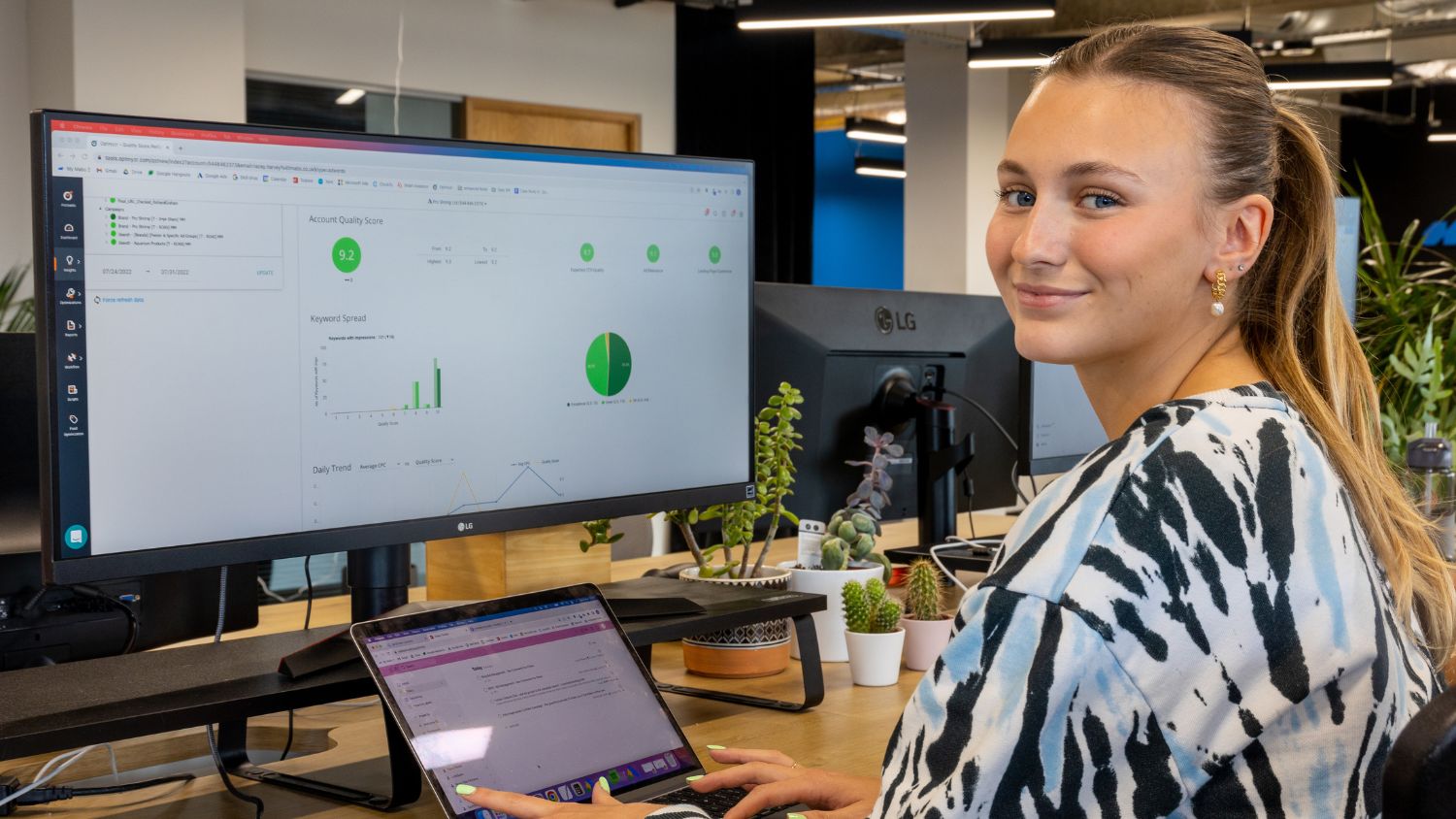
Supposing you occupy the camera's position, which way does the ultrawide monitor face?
facing the viewer and to the right of the viewer

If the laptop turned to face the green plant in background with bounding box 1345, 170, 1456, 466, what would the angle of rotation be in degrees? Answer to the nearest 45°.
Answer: approximately 90° to its left

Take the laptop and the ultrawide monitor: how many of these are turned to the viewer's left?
0

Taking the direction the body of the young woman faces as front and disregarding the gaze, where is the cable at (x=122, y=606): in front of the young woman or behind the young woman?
in front

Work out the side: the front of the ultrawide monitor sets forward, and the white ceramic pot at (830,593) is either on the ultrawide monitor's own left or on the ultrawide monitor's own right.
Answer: on the ultrawide monitor's own left

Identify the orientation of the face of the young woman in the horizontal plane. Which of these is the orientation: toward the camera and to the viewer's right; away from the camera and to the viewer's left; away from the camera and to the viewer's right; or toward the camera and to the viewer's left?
toward the camera and to the viewer's left

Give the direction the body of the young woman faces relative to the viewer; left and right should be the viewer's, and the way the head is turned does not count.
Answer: facing to the left of the viewer

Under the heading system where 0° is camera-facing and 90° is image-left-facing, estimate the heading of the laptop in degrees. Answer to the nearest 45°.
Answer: approximately 315°

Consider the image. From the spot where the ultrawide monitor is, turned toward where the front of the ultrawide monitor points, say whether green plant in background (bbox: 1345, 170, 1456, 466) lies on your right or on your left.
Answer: on your left

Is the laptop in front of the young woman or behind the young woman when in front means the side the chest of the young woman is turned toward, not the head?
in front

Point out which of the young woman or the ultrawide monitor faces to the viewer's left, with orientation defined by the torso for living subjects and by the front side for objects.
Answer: the young woman

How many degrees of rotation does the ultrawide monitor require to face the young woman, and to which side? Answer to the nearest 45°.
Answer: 0° — it already faces them
